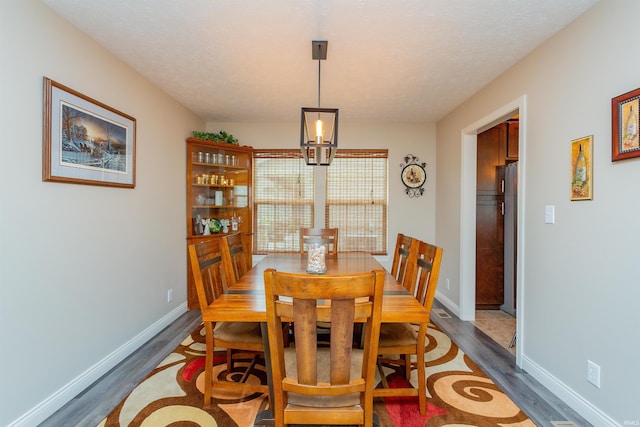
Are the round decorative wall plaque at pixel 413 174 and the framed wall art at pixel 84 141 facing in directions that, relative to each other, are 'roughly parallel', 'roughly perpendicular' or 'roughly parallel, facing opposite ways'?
roughly perpendicular

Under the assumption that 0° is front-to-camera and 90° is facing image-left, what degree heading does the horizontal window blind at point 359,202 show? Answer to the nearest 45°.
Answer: approximately 0°

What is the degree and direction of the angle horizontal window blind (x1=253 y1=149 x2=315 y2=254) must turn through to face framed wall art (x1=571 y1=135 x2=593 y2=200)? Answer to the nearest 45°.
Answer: approximately 45° to its left

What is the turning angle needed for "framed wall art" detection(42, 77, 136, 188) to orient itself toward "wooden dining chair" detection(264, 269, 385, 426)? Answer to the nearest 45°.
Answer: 0° — it already faces it

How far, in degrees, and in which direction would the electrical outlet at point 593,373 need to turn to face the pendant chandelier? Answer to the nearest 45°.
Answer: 0° — it already faces it

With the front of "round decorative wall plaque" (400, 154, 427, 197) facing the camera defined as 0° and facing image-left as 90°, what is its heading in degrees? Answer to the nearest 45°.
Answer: approximately 0°

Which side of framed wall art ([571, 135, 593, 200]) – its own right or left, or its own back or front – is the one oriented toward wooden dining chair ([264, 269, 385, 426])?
front

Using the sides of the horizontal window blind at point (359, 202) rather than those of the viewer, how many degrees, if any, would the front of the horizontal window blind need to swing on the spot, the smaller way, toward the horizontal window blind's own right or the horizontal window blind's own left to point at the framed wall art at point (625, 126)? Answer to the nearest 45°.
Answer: approximately 45° to the horizontal window blind's own left

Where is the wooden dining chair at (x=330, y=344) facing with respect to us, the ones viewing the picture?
facing away from the viewer

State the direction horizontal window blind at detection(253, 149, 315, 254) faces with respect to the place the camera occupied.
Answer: facing the viewer

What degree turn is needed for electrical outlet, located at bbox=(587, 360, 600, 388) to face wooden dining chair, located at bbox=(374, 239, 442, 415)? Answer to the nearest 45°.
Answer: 0° — it already faces it

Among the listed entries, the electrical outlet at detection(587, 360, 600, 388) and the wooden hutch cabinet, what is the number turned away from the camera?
0

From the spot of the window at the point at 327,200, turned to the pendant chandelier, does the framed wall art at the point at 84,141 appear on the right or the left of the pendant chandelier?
right

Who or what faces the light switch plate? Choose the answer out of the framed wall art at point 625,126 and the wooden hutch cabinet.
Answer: the wooden hutch cabinet

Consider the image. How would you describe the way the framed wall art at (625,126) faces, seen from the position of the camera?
facing the viewer and to the left of the viewer
